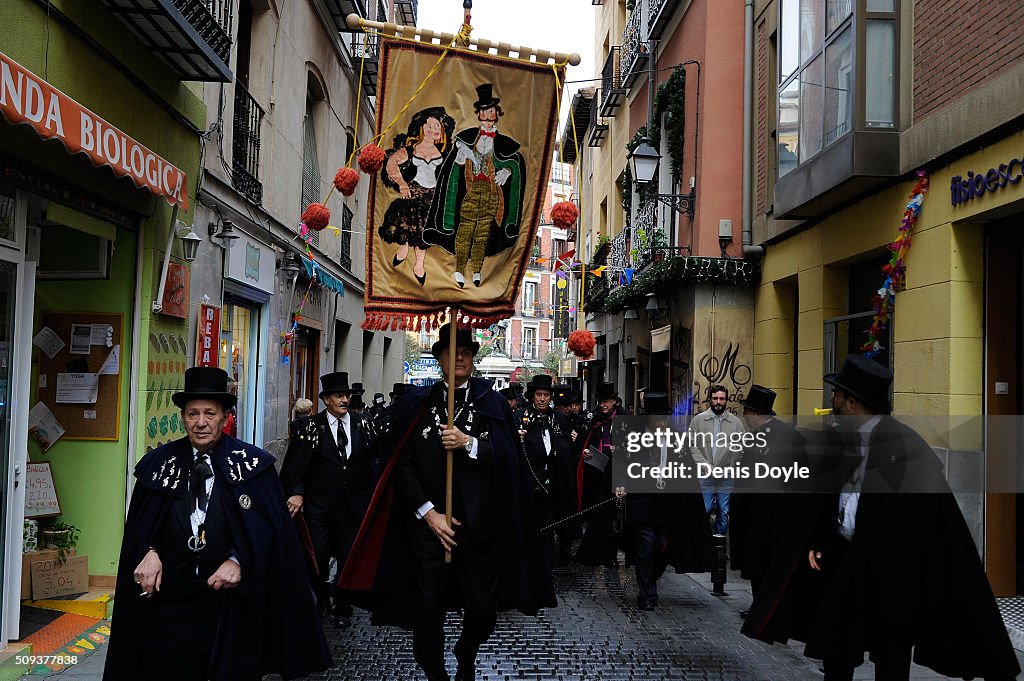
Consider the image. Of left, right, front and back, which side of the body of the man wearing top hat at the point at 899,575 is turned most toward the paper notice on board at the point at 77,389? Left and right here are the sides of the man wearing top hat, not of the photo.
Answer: front

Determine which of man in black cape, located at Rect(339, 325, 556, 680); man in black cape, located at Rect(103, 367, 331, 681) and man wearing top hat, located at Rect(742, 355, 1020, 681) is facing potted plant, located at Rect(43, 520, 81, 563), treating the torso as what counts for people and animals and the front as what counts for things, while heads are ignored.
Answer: the man wearing top hat

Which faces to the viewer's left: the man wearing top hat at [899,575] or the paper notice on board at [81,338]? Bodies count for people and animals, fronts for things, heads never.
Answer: the man wearing top hat

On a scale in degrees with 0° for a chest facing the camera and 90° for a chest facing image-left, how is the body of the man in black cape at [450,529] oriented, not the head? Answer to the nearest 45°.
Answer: approximately 0°
